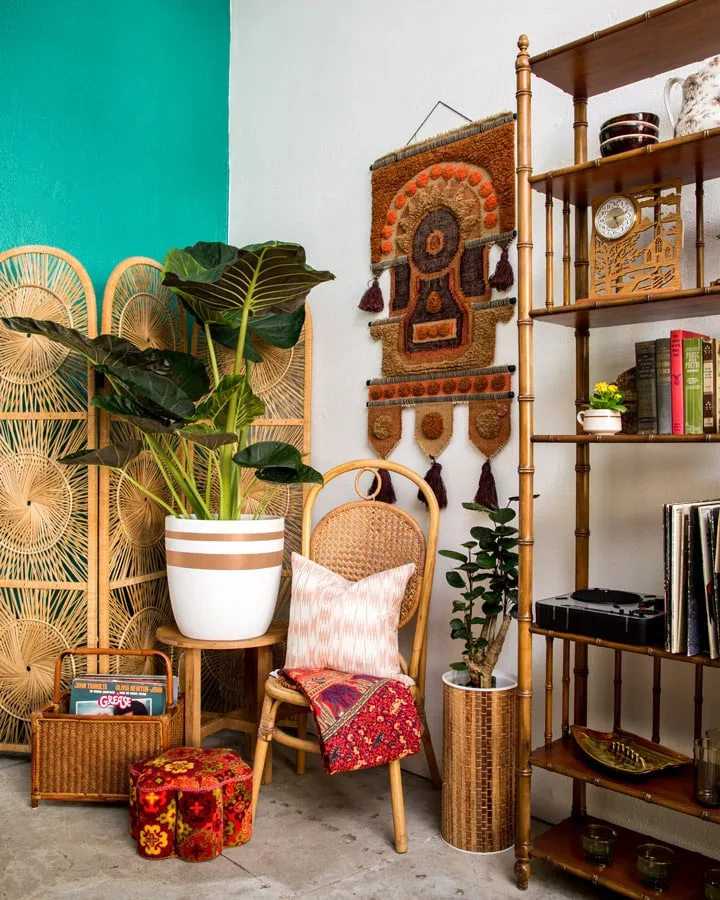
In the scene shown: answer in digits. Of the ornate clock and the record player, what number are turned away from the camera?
0

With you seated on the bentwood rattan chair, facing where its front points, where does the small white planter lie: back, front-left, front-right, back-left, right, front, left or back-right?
left

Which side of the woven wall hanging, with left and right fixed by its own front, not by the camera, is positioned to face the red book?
left

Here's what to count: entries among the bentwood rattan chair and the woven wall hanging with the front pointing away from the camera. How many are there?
0

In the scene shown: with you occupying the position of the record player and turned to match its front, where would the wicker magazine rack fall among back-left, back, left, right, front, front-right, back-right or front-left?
front-right

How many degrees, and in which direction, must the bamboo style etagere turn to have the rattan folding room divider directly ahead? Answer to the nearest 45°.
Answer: approximately 45° to its right

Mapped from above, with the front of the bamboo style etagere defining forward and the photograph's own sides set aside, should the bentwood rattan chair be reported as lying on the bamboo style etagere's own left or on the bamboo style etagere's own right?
on the bamboo style etagere's own right
